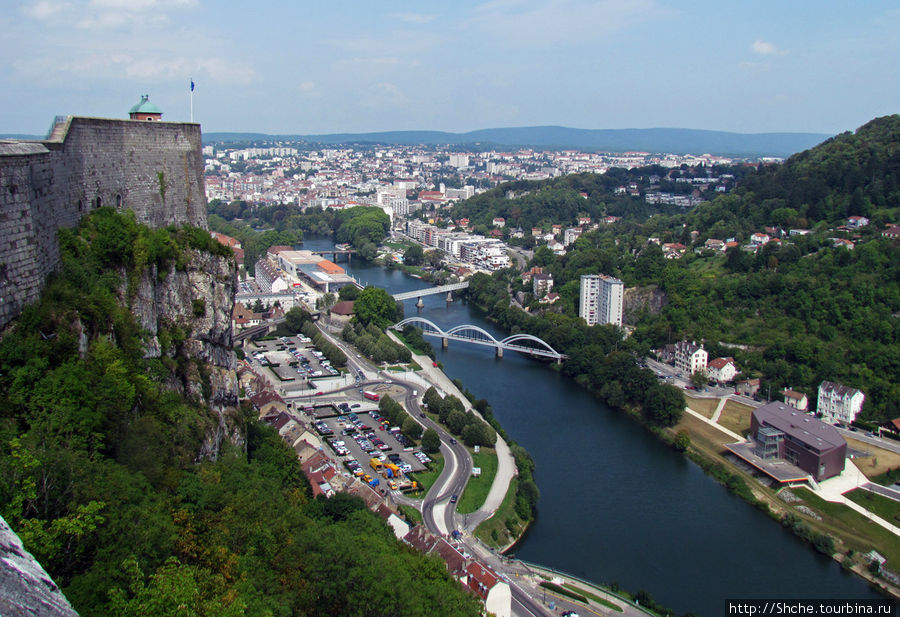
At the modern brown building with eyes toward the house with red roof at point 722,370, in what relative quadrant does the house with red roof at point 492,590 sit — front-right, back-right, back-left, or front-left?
back-left

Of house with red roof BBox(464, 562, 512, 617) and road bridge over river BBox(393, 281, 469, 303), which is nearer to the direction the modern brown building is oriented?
the house with red roof

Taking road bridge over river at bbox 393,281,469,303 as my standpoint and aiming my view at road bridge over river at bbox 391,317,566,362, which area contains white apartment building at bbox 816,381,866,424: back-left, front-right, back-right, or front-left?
front-left

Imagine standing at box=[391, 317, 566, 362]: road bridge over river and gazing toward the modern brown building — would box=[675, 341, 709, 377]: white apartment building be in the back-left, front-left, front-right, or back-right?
front-left

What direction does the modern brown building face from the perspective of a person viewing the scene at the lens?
facing the viewer and to the left of the viewer

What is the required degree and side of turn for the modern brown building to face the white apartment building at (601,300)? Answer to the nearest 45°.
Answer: approximately 90° to its right

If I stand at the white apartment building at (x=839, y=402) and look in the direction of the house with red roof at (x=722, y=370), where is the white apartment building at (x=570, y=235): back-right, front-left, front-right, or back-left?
front-right

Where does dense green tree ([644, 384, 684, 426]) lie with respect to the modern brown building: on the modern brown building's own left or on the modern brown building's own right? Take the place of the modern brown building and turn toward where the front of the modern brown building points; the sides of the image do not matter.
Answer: on the modern brown building's own right

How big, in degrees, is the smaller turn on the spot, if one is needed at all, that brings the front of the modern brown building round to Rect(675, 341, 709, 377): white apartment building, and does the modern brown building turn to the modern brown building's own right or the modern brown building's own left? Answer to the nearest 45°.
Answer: approximately 90° to the modern brown building's own right

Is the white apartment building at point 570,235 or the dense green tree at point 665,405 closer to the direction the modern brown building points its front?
the dense green tree

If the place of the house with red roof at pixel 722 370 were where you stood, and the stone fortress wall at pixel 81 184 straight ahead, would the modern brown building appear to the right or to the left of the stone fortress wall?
left

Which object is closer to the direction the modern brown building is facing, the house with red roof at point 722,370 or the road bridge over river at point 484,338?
the road bridge over river

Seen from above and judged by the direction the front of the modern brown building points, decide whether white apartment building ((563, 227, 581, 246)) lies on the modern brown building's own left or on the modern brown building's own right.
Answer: on the modern brown building's own right
